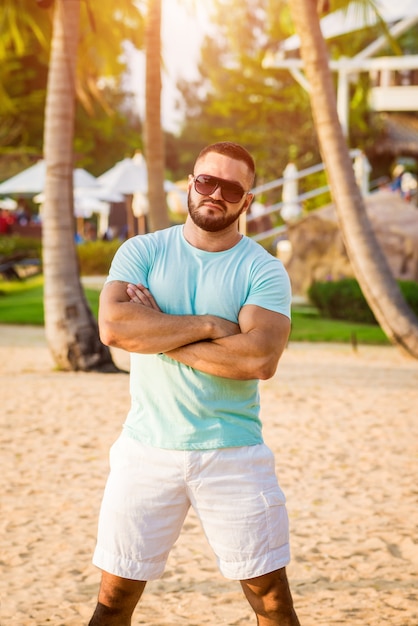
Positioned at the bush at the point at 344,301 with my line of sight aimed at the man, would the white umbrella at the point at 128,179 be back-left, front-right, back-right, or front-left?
back-right

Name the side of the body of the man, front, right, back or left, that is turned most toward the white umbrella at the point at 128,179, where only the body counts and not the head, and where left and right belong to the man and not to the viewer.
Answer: back

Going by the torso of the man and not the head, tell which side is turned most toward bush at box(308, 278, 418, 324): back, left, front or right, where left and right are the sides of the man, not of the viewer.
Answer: back

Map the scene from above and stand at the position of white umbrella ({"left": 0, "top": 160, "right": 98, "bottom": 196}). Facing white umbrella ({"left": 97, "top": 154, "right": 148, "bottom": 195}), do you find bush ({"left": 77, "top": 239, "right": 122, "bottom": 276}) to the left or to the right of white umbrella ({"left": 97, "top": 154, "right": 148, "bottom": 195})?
right

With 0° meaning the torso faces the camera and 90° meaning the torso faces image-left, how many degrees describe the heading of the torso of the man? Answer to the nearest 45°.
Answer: approximately 0°

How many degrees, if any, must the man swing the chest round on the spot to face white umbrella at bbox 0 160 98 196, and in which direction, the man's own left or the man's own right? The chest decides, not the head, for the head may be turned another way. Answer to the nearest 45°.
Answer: approximately 180°

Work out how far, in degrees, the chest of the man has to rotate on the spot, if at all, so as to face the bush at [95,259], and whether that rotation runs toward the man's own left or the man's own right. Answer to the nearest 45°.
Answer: approximately 180°
